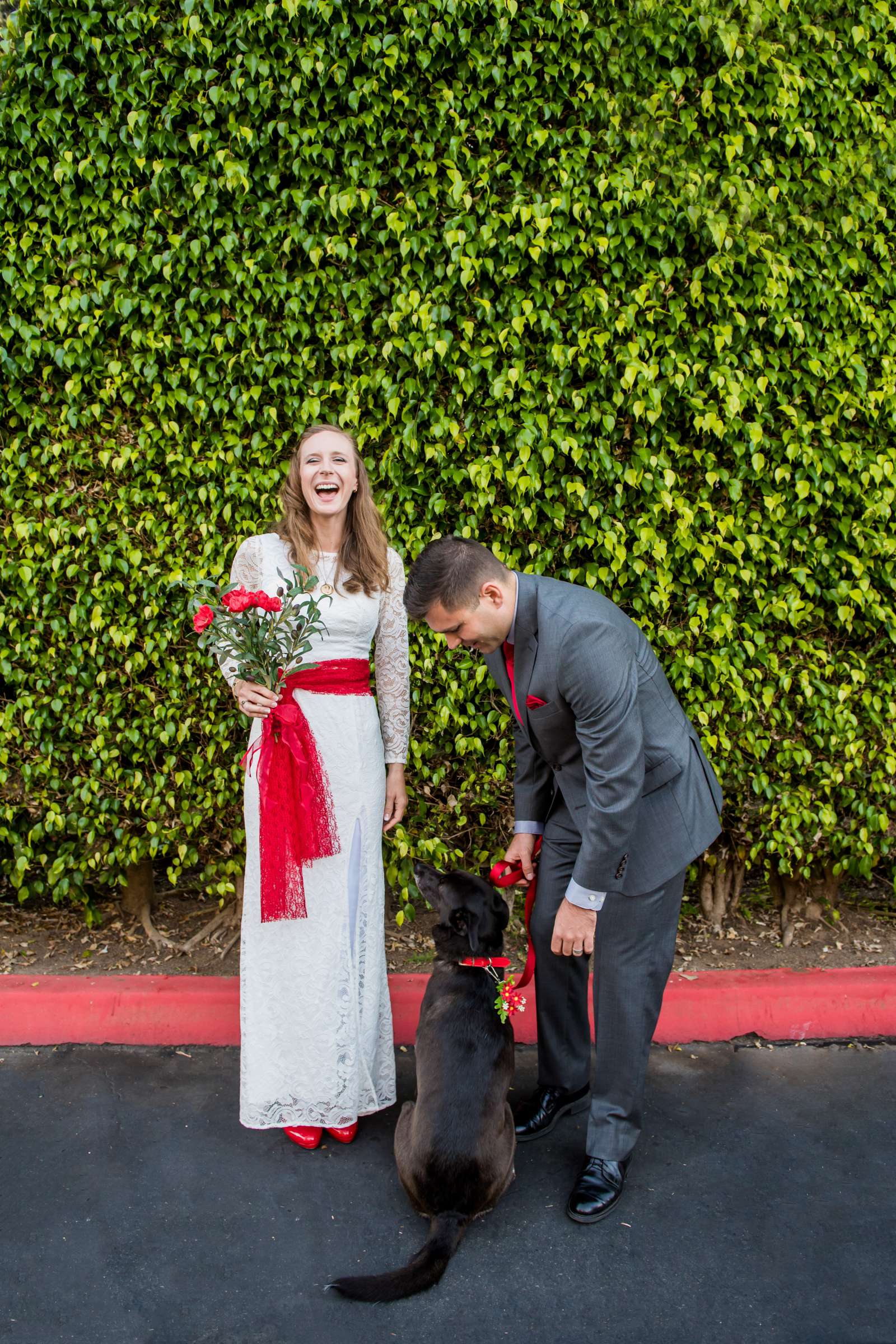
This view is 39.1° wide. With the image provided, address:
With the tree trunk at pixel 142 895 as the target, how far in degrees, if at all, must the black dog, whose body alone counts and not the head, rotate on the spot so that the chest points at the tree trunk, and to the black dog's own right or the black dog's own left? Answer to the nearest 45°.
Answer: approximately 45° to the black dog's own left

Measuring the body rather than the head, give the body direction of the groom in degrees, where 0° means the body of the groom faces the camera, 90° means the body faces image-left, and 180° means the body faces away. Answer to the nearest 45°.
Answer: approximately 45°

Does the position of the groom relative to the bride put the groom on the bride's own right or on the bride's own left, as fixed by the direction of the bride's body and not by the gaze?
on the bride's own left

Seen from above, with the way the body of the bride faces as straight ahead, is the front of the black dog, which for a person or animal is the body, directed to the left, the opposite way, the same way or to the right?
the opposite way

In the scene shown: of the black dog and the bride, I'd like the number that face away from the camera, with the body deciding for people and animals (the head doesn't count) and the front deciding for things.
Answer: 1

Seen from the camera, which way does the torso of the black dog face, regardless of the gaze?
away from the camera

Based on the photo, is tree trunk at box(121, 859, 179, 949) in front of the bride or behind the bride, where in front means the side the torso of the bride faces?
behind

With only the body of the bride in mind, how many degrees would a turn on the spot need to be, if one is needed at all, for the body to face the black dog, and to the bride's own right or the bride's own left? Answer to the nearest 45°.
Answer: approximately 45° to the bride's own left

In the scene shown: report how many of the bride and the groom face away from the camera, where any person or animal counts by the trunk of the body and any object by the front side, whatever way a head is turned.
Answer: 0
